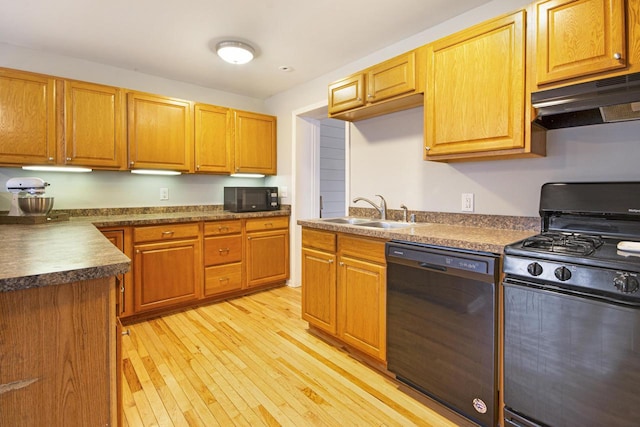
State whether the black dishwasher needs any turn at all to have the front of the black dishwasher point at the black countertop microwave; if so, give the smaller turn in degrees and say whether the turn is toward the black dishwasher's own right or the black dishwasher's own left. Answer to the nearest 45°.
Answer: approximately 90° to the black dishwasher's own right

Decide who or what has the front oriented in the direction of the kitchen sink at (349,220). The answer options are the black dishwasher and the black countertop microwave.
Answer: the black countertop microwave

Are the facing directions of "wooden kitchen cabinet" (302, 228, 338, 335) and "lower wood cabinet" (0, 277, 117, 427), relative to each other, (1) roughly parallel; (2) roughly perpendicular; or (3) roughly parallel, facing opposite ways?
roughly parallel, facing opposite ways

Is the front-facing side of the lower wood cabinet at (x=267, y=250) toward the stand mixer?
no

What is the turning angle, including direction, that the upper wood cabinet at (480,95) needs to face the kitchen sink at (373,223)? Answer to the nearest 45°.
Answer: approximately 90° to its right

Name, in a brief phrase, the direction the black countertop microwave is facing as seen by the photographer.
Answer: facing the viewer and to the right of the viewer

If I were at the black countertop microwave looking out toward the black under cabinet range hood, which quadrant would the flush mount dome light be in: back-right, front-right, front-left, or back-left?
front-right

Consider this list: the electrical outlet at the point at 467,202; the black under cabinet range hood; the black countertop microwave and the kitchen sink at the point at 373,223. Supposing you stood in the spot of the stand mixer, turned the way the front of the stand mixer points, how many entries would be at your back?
0

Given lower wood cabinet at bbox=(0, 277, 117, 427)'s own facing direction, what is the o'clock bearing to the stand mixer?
The stand mixer is roughly at 9 o'clock from the lower wood cabinet.

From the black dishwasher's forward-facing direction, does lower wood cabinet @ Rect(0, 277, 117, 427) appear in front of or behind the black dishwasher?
in front

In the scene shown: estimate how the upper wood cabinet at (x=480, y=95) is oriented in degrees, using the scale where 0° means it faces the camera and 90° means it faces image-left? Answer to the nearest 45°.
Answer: approximately 45°

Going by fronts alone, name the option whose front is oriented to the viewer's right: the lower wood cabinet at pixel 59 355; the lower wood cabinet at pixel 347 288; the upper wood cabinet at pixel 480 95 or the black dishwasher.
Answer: the lower wood cabinet at pixel 59 355

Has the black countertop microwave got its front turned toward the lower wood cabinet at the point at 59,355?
no

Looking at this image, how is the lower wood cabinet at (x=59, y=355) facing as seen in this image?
to the viewer's right
